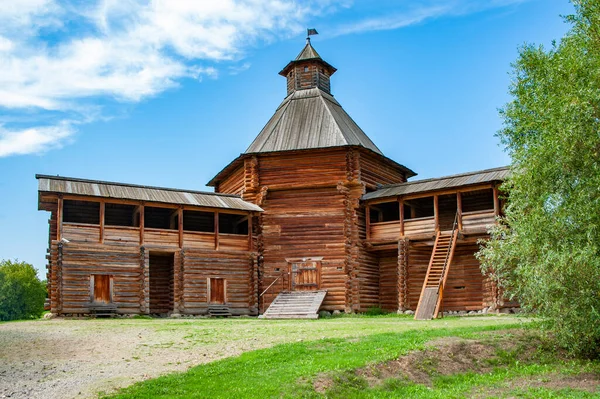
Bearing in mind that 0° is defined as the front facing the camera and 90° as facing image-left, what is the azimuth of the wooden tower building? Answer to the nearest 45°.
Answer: approximately 0°

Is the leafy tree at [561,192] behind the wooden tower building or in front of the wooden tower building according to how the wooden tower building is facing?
in front
